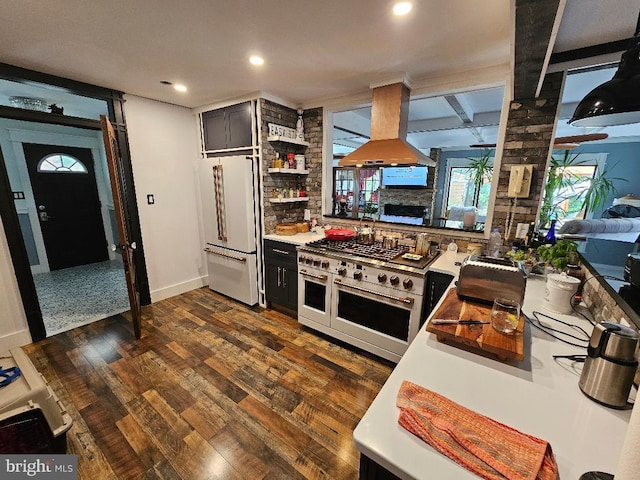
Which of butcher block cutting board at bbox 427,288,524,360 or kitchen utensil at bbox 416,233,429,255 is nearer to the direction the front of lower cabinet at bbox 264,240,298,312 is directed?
the butcher block cutting board

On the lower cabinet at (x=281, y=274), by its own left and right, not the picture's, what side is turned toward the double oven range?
left

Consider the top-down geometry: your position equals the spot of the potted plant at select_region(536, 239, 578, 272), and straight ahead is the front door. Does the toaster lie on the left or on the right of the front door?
left

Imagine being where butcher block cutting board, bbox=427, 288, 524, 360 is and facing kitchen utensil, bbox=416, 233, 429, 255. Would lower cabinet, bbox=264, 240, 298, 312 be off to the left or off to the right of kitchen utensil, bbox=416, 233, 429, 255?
left

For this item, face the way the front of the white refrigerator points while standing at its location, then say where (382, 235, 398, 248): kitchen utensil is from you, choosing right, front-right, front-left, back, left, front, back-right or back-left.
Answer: left

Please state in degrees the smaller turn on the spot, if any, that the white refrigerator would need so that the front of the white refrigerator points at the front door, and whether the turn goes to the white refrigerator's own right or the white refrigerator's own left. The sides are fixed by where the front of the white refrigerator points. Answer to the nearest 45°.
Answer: approximately 90° to the white refrigerator's own right

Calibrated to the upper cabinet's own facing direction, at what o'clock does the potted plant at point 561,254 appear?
The potted plant is roughly at 9 o'clock from the upper cabinet.

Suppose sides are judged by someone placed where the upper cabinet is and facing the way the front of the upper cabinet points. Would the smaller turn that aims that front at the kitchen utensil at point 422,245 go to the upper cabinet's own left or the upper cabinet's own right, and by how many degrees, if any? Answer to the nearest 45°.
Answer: approximately 90° to the upper cabinet's own left

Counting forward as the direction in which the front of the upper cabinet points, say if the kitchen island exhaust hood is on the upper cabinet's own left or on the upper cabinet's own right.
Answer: on the upper cabinet's own left

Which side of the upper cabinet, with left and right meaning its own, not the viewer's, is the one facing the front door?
right

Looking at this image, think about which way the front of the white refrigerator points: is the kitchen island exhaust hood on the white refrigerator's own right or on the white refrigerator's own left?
on the white refrigerator's own left

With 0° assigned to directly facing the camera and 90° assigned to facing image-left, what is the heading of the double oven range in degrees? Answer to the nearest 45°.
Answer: approximately 45°

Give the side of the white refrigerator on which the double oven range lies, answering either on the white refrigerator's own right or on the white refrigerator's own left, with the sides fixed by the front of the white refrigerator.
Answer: on the white refrigerator's own left

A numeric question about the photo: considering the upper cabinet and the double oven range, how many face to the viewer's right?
0
